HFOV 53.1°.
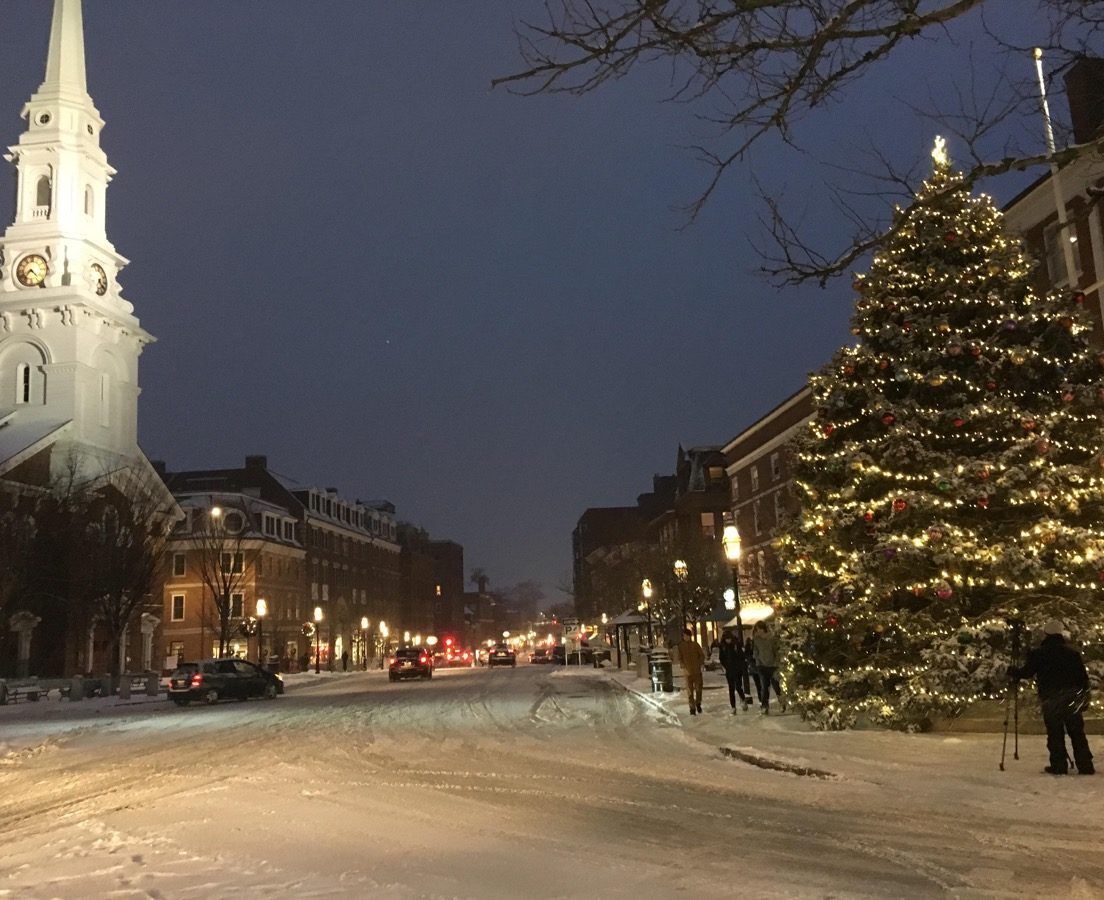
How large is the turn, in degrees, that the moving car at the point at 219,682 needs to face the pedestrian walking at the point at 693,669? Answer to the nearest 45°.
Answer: approximately 90° to its right

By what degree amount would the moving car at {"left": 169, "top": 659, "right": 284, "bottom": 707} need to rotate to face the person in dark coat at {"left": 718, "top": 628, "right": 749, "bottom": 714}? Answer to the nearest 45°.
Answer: approximately 90° to its right

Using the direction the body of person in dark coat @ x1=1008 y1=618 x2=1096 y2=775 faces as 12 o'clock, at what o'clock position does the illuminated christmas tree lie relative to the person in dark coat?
The illuminated christmas tree is roughly at 1 o'clock from the person in dark coat.

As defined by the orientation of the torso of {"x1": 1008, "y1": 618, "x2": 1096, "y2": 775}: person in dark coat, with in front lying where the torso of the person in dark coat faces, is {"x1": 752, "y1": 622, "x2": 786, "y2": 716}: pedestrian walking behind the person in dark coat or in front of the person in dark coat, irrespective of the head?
in front

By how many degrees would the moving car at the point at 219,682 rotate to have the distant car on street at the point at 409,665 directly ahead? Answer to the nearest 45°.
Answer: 0° — it already faces it

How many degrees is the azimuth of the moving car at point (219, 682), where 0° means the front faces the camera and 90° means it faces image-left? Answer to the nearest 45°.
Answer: approximately 225°

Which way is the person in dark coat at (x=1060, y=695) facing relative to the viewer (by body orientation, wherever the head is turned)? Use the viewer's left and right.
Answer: facing away from the viewer and to the left of the viewer

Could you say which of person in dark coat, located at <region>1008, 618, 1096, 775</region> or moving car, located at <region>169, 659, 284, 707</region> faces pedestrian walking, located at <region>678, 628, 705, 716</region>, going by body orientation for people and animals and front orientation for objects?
the person in dark coat

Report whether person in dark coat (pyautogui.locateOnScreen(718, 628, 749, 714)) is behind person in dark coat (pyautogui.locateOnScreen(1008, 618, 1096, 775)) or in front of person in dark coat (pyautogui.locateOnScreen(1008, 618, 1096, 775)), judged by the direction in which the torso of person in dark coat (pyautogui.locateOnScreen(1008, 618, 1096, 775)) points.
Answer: in front
